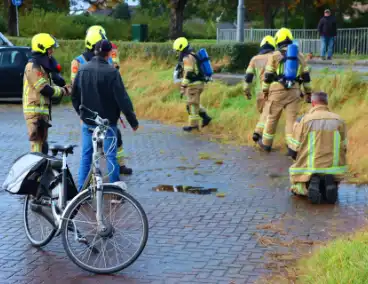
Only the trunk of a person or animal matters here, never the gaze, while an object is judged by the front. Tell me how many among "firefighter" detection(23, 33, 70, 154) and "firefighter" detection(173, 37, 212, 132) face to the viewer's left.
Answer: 1

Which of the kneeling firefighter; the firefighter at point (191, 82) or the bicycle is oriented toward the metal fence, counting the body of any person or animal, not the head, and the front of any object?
the kneeling firefighter

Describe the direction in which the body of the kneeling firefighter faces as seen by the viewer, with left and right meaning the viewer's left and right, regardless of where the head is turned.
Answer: facing away from the viewer

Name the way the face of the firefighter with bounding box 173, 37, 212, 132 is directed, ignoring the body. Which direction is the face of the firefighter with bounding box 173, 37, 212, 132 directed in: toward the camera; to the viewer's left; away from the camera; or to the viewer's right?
to the viewer's left

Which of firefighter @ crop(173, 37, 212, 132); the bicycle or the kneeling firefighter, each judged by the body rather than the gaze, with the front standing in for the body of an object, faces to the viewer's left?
the firefighter

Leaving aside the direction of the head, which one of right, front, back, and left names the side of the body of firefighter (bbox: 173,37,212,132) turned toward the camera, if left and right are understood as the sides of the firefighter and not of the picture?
left

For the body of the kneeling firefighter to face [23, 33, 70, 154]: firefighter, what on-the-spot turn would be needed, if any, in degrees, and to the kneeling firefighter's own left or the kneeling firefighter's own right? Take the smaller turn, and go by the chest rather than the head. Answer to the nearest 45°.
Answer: approximately 90° to the kneeling firefighter's own left

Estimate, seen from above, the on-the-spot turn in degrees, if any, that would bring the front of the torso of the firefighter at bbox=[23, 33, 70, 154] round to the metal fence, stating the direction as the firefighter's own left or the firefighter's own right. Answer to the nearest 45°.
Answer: approximately 45° to the firefighter's own left

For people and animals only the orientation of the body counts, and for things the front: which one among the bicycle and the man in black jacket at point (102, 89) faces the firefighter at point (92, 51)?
the man in black jacket

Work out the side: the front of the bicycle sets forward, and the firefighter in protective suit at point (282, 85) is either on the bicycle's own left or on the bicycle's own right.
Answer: on the bicycle's own left

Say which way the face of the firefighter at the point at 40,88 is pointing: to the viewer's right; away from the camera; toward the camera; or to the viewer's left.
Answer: to the viewer's right
